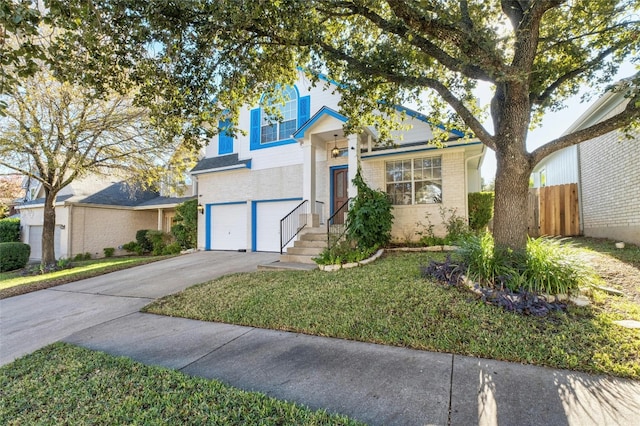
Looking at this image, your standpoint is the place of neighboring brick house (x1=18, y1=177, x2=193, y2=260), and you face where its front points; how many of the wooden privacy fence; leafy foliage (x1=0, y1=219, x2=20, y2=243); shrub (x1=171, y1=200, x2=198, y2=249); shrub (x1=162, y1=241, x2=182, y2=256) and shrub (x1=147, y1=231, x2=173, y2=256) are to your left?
4

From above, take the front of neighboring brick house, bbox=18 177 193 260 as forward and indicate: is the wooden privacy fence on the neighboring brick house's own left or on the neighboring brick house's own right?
on the neighboring brick house's own left

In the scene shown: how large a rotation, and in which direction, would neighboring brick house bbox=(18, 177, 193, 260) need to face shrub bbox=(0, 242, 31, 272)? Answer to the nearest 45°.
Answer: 0° — it already faces it

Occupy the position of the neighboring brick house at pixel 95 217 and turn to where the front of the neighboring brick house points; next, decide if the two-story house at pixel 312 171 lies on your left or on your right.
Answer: on your left

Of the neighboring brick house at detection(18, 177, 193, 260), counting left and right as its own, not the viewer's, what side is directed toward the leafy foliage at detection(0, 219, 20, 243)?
right

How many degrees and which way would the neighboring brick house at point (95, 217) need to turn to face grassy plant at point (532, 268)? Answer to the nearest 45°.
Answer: approximately 45° to its left

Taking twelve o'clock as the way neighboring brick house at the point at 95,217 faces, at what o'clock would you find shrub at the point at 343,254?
The shrub is roughly at 10 o'clock from the neighboring brick house.

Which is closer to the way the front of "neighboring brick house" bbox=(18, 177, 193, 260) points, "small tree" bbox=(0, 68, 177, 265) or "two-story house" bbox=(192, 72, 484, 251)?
the small tree

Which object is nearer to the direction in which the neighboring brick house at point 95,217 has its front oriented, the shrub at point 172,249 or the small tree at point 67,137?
the small tree

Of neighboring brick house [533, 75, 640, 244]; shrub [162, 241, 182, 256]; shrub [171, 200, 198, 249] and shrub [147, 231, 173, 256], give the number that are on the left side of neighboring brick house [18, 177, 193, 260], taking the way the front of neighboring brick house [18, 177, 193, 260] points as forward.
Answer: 4

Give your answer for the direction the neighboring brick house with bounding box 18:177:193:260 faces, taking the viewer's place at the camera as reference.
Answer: facing the viewer and to the left of the viewer

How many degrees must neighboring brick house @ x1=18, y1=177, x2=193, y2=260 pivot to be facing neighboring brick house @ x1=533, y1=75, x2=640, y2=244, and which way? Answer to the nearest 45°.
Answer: approximately 90° to its left

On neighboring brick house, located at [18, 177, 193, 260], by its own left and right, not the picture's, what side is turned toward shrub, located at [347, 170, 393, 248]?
left

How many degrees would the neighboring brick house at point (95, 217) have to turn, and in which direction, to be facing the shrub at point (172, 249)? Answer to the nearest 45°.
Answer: approximately 90° to its left

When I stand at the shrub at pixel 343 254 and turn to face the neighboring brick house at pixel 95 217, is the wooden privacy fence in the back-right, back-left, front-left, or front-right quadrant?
back-right

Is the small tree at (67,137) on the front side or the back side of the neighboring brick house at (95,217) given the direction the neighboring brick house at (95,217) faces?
on the front side
